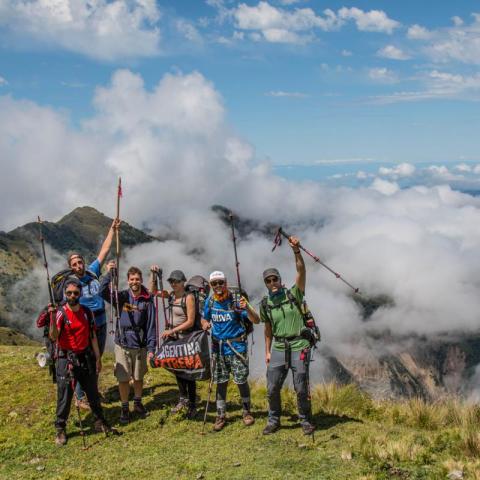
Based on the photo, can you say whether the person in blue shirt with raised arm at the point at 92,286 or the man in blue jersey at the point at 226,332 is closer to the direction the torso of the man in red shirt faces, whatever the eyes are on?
the man in blue jersey

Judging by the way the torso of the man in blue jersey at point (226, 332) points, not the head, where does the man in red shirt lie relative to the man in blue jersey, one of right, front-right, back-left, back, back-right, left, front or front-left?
right

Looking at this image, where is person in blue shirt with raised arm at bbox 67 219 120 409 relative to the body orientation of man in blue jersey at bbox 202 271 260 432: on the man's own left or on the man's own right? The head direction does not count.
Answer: on the man's own right

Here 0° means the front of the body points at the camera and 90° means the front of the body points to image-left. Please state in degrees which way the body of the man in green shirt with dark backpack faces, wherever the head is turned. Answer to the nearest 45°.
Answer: approximately 0°

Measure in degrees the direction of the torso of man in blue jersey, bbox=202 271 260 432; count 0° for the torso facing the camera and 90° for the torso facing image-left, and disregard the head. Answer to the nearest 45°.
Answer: approximately 0°

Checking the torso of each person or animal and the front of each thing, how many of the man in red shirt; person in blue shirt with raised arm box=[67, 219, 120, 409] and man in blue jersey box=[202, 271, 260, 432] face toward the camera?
3

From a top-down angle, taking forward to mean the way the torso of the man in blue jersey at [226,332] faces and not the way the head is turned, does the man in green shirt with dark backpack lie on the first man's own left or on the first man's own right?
on the first man's own left
